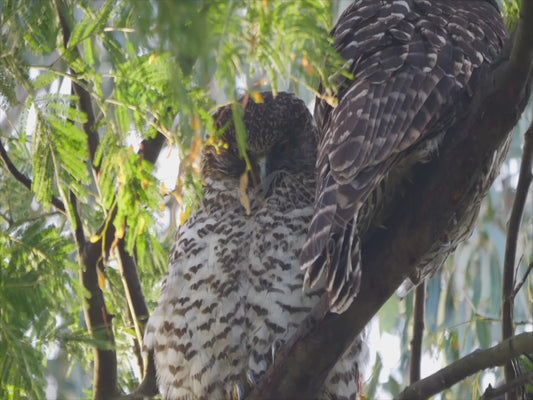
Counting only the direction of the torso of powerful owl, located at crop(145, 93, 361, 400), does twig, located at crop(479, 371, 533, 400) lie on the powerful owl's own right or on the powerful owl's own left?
on the powerful owl's own left

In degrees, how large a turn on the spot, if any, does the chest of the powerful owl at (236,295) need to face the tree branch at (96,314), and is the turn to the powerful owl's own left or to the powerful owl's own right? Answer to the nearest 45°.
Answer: approximately 90° to the powerful owl's own right

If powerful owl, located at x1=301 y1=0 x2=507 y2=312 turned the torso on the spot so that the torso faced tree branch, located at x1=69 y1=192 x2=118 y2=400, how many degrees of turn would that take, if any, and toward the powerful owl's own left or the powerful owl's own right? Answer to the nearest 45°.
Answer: approximately 90° to the powerful owl's own left

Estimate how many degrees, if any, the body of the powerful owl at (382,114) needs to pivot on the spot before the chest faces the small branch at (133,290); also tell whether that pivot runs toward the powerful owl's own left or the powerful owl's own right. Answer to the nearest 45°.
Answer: approximately 90° to the powerful owl's own left

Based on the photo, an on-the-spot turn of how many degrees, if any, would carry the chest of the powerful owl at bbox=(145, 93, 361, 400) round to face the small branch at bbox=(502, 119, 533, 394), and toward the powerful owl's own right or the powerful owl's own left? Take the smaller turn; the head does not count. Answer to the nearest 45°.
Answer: approximately 45° to the powerful owl's own left

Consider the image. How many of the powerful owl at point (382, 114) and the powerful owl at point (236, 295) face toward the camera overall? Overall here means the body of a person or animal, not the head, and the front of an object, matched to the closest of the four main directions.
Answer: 1

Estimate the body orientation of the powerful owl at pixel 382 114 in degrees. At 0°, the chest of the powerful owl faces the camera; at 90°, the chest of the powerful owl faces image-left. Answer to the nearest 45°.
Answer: approximately 225°

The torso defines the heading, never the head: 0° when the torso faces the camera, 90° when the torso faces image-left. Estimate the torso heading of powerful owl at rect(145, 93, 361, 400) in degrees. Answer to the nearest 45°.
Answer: approximately 0°

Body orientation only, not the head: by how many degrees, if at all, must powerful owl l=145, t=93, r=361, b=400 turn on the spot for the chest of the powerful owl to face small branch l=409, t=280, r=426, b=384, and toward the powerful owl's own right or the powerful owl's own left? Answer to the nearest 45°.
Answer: approximately 90° to the powerful owl's own left
